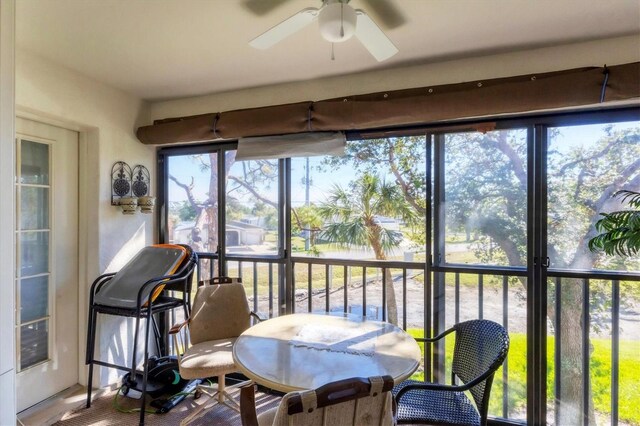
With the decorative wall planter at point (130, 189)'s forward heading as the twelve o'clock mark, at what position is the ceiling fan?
The ceiling fan is roughly at 1 o'clock from the decorative wall planter.

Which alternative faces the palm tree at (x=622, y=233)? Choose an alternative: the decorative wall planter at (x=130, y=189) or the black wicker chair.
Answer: the decorative wall planter

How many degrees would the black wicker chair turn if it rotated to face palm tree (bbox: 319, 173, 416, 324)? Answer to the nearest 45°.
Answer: approximately 90° to its right

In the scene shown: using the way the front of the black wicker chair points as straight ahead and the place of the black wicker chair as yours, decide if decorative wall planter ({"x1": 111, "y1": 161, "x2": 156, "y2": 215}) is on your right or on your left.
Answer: on your right

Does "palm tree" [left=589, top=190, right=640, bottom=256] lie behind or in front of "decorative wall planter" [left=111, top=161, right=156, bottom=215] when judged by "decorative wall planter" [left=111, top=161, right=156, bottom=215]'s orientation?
in front

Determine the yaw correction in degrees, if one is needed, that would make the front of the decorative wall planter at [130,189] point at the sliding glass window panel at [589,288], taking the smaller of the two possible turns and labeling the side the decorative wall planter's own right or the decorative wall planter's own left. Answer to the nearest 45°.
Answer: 0° — it already faces it

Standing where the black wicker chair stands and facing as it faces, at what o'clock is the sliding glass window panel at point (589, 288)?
The sliding glass window panel is roughly at 6 o'clock from the black wicker chair.

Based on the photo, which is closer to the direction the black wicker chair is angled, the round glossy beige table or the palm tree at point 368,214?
the round glossy beige table

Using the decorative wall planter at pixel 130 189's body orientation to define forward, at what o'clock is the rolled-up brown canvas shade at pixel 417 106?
The rolled-up brown canvas shade is roughly at 12 o'clock from the decorative wall planter.

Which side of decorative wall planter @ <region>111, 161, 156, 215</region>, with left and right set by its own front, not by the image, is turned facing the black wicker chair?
front

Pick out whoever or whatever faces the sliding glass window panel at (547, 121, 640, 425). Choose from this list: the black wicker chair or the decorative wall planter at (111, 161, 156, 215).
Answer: the decorative wall planter

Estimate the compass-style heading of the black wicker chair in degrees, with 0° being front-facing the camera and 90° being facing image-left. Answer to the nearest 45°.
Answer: approximately 45°

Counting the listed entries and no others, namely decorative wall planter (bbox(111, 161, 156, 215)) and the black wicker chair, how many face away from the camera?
0

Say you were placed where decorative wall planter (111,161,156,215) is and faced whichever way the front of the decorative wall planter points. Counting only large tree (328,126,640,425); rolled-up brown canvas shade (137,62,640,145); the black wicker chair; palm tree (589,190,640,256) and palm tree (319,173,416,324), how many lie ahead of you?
5
